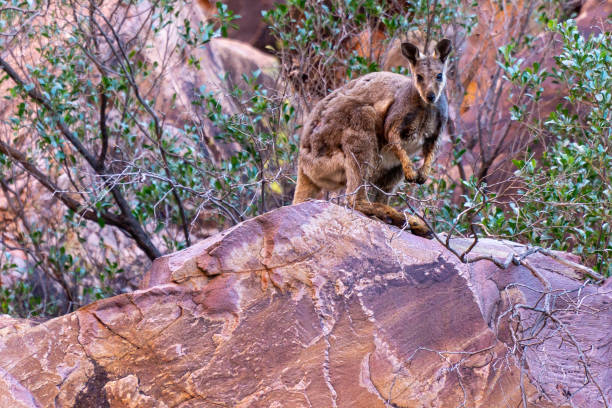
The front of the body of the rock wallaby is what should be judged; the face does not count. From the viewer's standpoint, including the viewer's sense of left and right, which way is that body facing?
facing the viewer and to the right of the viewer
